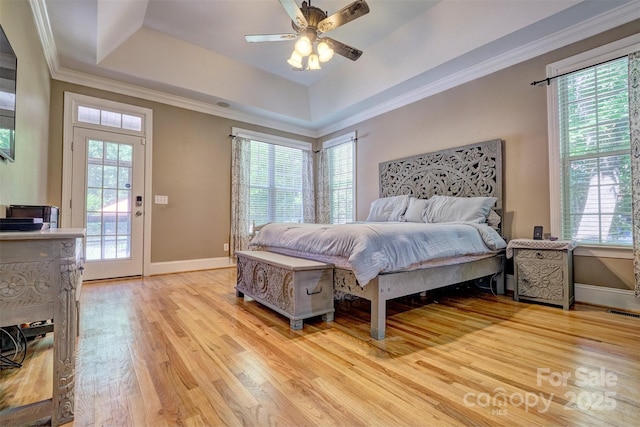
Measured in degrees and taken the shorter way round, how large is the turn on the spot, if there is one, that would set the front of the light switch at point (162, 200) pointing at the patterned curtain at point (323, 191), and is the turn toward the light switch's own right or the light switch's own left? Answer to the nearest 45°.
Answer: approximately 90° to the light switch's own left

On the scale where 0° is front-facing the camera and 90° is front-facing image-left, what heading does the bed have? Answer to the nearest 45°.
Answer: approximately 45°

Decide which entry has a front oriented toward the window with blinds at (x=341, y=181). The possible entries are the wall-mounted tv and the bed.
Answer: the wall-mounted tv

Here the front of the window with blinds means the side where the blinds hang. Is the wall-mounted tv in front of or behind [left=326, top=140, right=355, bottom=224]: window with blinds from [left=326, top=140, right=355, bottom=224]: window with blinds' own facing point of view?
in front

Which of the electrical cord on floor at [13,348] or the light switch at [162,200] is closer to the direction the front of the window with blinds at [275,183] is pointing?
the electrical cord on floor

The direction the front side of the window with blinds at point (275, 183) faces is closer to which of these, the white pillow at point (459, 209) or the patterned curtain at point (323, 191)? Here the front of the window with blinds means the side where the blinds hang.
the white pillow

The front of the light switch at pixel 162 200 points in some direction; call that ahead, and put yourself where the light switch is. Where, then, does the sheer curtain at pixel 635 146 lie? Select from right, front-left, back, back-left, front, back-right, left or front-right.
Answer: front-left

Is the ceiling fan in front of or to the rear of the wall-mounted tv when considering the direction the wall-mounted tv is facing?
in front

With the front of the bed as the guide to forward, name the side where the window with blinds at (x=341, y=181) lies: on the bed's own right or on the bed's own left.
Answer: on the bed's own right

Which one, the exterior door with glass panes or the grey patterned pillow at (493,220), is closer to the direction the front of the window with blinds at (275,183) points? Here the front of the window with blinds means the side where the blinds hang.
the grey patterned pillow

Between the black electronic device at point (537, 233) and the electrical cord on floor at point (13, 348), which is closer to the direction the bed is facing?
the electrical cord on floor

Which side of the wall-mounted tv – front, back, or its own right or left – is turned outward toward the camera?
right

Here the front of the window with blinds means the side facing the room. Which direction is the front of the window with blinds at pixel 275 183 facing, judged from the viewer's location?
facing the viewer and to the right of the viewer
